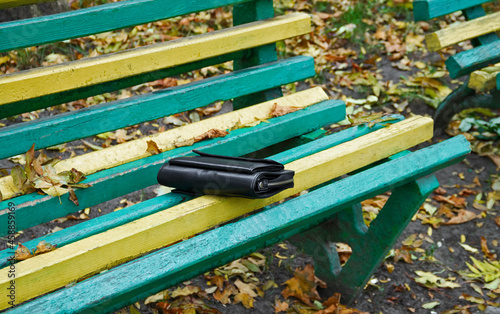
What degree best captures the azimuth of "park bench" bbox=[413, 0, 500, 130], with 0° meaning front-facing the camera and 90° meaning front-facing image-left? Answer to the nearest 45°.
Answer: approximately 315°

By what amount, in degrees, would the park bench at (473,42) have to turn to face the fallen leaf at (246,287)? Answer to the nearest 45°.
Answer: approximately 90° to its right

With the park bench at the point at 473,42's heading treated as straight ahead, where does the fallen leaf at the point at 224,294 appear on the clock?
The fallen leaf is roughly at 3 o'clock from the park bench.

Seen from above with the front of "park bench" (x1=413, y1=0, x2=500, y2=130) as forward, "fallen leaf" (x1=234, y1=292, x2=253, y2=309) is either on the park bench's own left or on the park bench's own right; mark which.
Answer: on the park bench's own right

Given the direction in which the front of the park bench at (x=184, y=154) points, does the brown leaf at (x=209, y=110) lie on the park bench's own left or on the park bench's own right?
on the park bench's own left

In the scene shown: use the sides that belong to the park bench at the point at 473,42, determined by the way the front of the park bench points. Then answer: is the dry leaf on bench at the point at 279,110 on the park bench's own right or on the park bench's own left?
on the park bench's own right

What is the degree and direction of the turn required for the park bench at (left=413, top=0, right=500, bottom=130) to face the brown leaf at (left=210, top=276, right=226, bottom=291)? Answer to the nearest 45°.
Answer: approximately 90° to its right

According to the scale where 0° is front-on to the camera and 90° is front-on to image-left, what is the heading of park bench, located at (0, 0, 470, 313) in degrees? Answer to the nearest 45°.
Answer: approximately 315°
